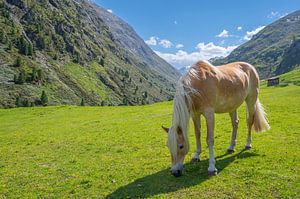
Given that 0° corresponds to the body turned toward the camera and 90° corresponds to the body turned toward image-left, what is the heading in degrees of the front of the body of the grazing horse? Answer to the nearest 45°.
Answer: approximately 45°
